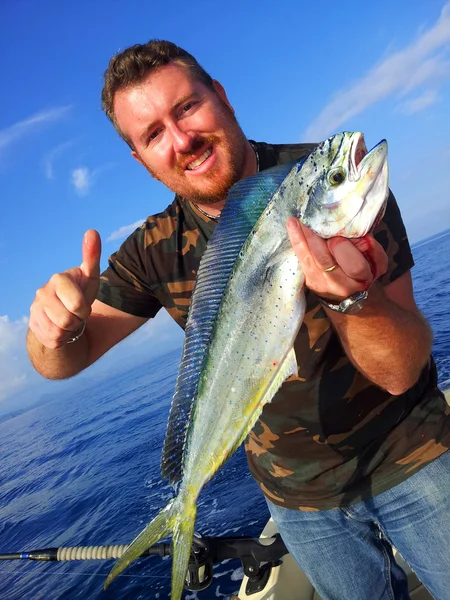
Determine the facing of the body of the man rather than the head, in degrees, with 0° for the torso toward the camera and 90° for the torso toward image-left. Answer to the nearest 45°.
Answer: approximately 0°
